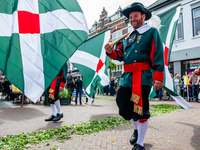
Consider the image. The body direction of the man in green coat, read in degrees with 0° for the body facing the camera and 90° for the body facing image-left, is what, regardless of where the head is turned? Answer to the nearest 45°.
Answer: approximately 45°

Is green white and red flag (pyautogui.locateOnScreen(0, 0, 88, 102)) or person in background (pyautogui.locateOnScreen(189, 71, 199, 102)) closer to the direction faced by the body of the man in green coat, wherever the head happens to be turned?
the green white and red flag

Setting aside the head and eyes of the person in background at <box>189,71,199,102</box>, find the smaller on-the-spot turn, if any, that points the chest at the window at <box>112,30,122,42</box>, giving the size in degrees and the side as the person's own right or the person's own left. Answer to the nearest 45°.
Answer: approximately 90° to the person's own right

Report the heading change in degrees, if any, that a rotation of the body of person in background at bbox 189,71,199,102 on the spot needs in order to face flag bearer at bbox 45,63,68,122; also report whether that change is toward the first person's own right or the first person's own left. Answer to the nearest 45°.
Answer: approximately 45° to the first person's own left

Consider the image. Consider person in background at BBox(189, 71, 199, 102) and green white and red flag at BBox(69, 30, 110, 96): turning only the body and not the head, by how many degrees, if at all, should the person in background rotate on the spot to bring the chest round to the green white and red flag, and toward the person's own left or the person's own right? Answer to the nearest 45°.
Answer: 0° — they already face it

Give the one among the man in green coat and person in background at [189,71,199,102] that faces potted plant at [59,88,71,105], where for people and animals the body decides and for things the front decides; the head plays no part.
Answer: the person in background

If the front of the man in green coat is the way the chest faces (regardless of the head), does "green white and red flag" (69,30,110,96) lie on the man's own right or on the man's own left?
on the man's own right
